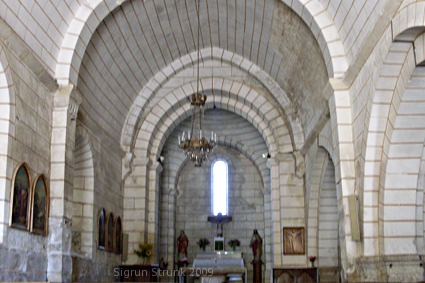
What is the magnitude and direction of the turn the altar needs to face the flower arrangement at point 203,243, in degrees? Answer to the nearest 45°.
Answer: approximately 180°

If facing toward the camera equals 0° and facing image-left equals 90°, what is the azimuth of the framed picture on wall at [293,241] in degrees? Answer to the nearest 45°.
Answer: approximately 0°

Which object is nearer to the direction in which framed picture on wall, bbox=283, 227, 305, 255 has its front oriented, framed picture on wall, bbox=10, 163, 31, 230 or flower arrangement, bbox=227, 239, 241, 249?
the framed picture on wall

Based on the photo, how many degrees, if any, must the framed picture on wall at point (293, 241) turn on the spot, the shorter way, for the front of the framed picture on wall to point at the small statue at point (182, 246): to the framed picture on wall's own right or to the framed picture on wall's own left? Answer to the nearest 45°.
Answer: approximately 135° to the framed picture on wall's own right

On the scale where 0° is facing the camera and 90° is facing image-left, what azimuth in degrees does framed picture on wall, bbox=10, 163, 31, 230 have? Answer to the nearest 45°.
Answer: approximately 315°

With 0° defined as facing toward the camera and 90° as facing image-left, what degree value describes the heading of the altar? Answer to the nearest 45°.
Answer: approximately 0°

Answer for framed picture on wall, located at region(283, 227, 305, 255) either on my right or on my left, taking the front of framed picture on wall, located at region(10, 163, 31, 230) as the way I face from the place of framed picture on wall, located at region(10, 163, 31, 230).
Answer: on my left

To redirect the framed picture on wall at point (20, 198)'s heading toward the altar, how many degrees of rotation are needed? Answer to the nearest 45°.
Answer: approximately 90° to its left

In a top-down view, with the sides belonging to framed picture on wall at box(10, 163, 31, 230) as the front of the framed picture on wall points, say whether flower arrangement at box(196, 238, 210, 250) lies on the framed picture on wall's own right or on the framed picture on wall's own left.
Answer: on the framed picture on wall's own left

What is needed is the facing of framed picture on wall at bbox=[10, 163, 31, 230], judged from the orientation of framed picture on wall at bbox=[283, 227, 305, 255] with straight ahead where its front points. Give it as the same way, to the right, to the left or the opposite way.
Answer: to the left

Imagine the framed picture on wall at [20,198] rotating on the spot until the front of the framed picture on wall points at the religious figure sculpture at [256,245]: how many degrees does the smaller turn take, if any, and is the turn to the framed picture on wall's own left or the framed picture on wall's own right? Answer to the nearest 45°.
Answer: approximately 90° to the framed picture on wall's own left

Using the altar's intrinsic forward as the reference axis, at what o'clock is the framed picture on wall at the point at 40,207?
The framed picture on wall is roughly at 1 o'clock from the altar.

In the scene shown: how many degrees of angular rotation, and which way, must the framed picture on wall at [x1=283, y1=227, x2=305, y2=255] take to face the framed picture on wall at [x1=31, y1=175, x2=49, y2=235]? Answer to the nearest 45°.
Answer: approximately 45° to its right

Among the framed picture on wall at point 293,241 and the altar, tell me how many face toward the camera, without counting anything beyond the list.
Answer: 2

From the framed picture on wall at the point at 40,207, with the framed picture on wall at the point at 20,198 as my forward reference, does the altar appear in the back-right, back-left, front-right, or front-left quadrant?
back-left
